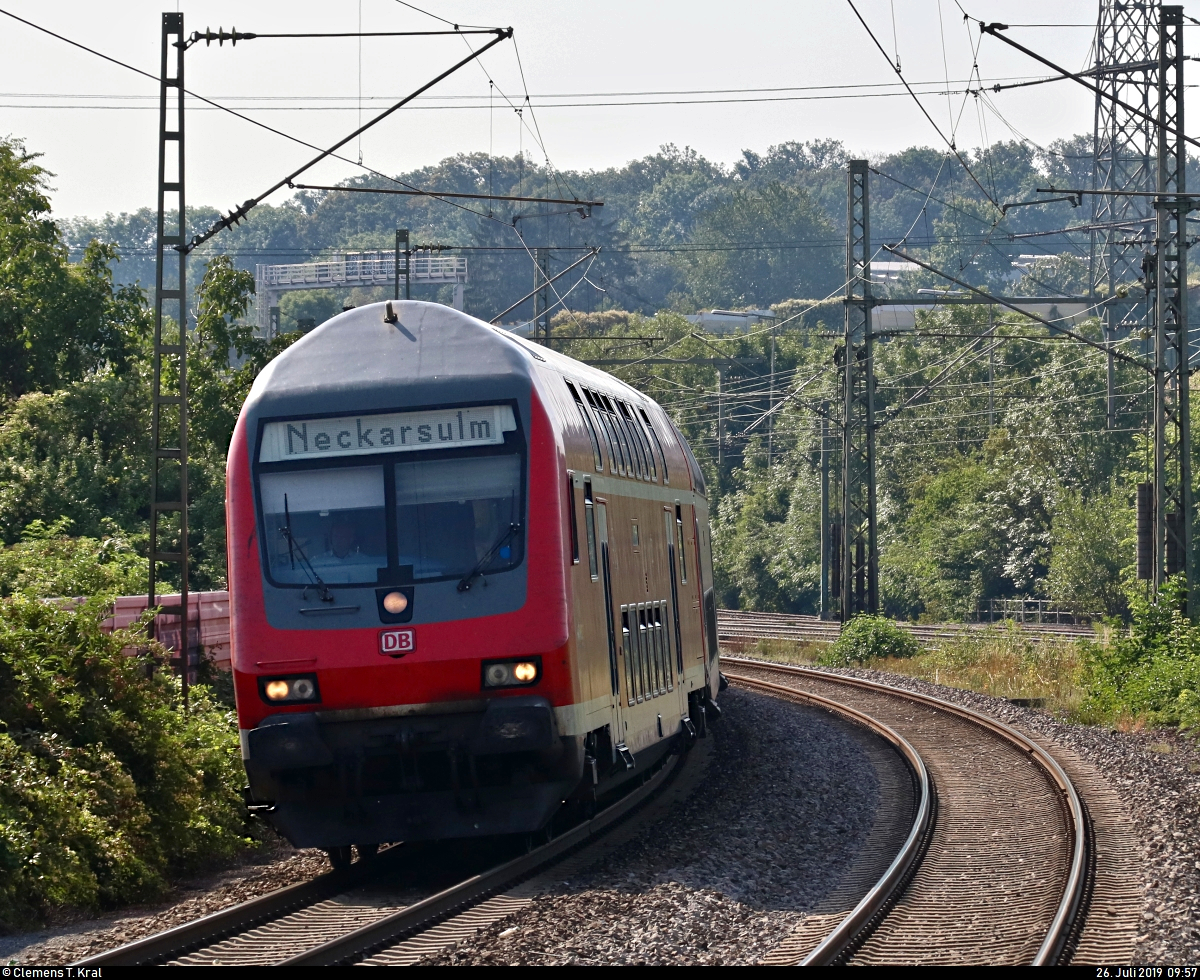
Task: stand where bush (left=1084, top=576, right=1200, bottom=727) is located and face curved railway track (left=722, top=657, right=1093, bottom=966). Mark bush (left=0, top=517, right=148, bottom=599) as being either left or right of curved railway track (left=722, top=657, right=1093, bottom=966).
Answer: right

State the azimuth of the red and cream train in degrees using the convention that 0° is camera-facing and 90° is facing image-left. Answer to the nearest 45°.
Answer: approximately 0°

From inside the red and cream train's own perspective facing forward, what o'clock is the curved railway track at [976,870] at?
The curved railway track is roughly at 9 o'clock from the red and cream train.

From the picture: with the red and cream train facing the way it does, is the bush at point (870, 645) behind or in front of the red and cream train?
behind

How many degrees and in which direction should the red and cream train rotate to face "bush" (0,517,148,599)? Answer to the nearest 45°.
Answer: approximately 135° to its right

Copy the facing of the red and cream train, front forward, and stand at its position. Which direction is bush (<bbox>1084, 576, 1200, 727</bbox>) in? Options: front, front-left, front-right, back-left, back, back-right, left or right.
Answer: back-left

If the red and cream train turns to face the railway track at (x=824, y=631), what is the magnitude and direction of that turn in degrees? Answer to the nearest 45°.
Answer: approximately 180°
